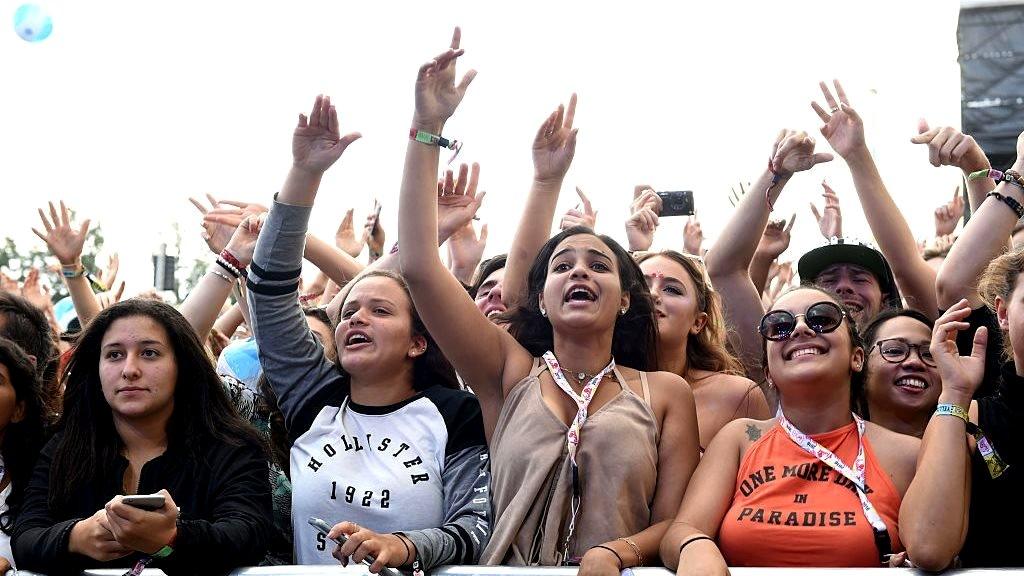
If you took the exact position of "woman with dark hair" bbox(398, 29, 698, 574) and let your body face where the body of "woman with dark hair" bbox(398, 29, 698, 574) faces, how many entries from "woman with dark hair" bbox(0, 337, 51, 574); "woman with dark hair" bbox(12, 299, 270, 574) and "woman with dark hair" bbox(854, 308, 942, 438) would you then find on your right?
2

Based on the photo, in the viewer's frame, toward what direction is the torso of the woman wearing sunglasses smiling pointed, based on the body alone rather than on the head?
toward the camera

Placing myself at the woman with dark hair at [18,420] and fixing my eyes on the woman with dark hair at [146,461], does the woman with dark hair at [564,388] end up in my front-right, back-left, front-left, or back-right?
front-left

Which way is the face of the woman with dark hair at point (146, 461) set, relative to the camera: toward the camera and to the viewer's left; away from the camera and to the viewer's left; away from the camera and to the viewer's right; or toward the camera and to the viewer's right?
toward the camera and to the viewer's right

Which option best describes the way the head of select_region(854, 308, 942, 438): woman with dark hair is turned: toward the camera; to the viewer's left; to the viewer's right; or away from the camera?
toward the camera

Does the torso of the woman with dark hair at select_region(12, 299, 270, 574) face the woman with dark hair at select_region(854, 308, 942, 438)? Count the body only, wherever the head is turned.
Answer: no

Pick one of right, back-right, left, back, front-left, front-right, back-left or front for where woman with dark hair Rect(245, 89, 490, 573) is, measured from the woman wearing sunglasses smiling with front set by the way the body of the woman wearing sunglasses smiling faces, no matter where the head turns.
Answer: right

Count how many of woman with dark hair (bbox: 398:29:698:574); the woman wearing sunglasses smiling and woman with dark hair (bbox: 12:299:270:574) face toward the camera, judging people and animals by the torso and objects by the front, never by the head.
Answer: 3

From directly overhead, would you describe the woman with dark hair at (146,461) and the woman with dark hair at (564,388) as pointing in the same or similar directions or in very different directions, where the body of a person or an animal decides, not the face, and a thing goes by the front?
same or similar directions

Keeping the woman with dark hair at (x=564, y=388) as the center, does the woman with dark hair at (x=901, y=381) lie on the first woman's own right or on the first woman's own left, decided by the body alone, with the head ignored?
on the first woman's own left

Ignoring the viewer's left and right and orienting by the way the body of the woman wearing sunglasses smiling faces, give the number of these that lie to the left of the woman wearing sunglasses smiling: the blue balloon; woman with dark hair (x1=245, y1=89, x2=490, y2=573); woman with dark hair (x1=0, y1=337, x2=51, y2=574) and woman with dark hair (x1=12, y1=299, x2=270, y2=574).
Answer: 0

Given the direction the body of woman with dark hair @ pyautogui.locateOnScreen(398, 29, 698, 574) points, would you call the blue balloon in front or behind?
behind

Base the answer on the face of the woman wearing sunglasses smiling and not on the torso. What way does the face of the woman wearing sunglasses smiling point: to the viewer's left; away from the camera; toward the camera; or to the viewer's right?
toward the camera

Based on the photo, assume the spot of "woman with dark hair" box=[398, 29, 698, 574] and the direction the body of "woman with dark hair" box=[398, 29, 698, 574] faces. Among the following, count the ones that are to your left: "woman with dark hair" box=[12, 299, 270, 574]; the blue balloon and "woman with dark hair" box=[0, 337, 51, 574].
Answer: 0

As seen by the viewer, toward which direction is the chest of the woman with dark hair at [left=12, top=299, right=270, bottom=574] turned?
toward the camera

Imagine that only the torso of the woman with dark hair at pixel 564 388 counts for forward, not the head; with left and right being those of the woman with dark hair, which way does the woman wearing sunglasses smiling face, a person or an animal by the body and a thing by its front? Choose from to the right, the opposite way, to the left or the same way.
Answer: the same way

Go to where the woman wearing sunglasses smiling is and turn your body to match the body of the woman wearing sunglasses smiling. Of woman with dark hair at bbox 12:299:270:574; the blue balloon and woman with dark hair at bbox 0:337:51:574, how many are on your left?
0

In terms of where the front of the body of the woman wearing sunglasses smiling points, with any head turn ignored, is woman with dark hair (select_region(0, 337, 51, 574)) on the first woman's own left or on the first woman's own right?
on the first woman's own right
